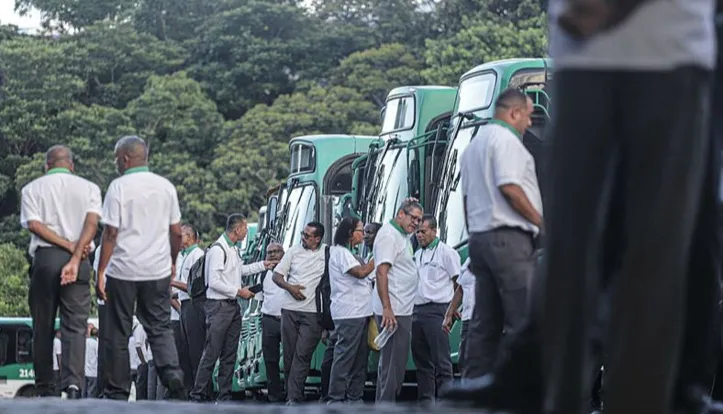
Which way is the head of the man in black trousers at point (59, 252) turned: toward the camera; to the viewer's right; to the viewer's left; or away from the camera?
away from the camera

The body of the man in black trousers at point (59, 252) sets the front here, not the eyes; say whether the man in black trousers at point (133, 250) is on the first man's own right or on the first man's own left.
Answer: on the first man's own right

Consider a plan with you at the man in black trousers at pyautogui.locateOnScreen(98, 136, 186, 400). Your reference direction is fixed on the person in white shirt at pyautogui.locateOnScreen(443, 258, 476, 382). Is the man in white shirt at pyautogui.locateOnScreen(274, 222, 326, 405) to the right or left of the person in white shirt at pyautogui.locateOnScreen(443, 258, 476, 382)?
left

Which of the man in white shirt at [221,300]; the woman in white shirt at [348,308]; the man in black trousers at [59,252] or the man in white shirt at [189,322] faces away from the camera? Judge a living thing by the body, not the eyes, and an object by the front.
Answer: the man in black trousers

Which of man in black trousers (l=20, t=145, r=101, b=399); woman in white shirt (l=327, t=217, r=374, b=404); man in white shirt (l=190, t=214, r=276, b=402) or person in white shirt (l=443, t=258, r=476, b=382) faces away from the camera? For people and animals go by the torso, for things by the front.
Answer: the man in black trousers

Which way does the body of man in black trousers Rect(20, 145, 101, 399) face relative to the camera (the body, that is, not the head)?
away from the camera

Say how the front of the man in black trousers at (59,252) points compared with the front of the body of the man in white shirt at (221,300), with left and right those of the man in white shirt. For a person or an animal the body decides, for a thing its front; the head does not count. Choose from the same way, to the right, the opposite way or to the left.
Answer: to the left
